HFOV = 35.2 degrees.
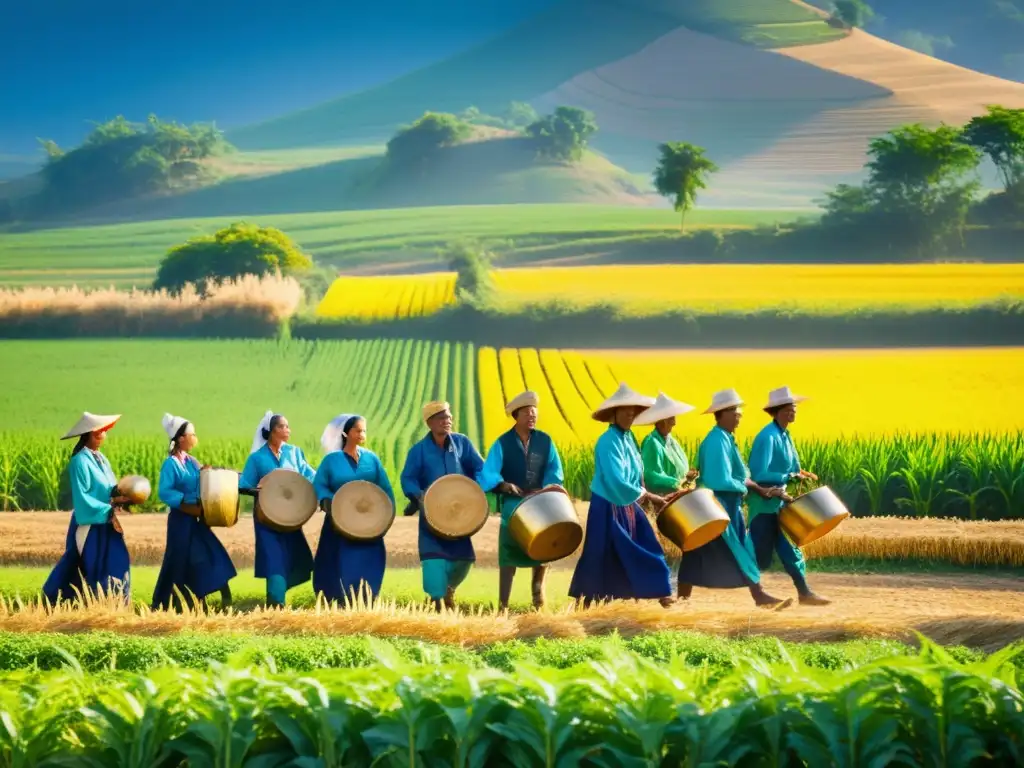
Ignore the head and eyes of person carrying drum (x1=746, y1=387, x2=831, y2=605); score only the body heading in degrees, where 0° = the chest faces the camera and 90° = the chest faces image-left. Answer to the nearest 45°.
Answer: approximately 270°

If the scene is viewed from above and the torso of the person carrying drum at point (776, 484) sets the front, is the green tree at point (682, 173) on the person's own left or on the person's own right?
on the person's own left

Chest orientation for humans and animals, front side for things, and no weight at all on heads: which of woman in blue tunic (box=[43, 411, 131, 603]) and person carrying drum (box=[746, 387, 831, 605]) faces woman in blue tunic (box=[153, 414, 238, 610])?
woman in blue tunic (box=[43, 411, 131, 603])

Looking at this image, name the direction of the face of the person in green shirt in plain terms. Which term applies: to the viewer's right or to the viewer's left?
to the viewer's right

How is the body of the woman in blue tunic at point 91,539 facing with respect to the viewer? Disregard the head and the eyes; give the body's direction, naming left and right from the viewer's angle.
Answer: facing to the right of the viewer

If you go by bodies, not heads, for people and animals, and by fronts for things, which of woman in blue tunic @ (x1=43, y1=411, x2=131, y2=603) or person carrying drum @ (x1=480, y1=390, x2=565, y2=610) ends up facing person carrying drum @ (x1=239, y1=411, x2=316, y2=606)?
the woman in blue tunic

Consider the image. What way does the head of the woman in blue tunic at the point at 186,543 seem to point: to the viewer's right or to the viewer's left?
to the viewer's right

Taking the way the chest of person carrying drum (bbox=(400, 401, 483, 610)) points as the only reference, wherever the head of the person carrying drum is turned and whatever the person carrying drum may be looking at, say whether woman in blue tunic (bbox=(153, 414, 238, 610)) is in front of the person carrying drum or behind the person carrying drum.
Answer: behind

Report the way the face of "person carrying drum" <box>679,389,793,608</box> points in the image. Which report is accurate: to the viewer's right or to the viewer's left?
to the viewer's right

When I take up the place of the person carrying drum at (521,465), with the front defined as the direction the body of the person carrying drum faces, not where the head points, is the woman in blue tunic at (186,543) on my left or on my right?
on my right

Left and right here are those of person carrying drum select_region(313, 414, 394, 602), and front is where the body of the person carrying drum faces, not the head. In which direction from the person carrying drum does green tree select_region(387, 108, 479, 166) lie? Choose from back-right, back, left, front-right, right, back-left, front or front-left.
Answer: back-left

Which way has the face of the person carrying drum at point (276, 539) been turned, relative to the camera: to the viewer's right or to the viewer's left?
to the viewer's right
